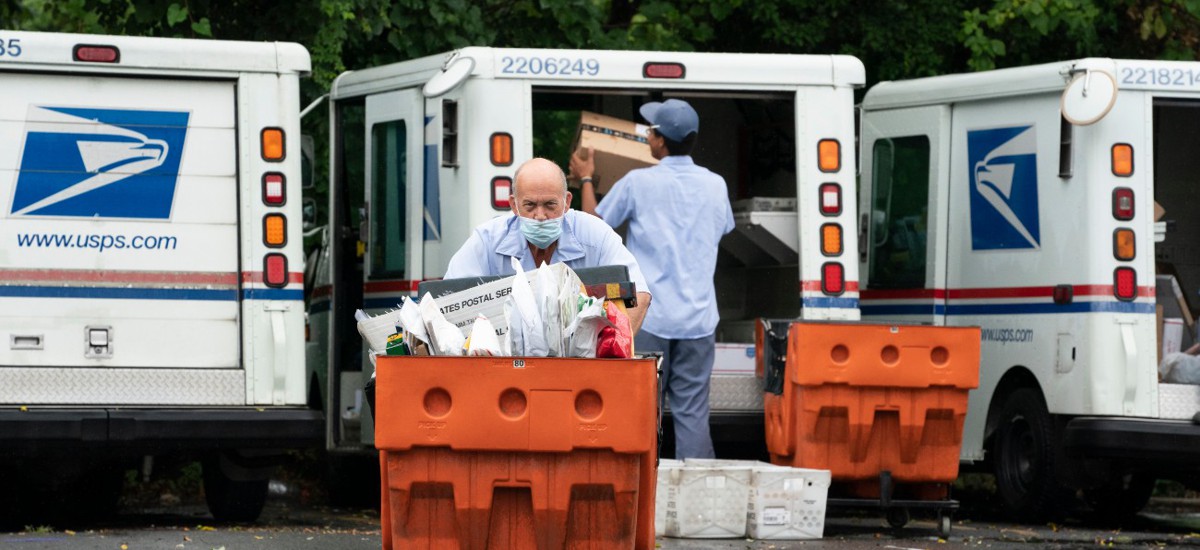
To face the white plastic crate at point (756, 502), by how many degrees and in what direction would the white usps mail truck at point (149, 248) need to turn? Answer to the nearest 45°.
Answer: approximately 90° to its right

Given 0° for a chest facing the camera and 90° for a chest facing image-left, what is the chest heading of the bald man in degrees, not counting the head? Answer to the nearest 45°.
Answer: approximately 0°

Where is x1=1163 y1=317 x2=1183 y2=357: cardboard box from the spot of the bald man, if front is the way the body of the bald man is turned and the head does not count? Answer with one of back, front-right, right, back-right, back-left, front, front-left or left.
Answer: back-left

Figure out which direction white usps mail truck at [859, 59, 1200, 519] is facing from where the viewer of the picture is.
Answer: facing away from the viewer and to the left of the viewer

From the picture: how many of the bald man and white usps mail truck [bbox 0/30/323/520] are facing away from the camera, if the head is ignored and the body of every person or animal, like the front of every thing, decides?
1

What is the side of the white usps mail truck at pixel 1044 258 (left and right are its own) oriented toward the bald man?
left

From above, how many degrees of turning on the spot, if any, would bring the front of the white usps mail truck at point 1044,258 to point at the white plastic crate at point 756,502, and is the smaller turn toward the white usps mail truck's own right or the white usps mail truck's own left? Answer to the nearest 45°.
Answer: approximately 90° to the white usps mail truck's own left

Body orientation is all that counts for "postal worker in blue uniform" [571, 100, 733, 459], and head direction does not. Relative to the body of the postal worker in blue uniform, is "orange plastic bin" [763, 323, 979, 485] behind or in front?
behind

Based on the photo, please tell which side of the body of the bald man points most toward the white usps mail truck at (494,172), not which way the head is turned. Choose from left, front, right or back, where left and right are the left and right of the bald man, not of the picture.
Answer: back

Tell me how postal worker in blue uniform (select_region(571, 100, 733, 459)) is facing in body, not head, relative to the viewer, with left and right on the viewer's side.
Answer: facing away from the viewer and to the left of the viewer

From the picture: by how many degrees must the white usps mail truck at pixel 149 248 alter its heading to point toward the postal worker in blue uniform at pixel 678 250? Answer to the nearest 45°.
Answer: approximately 90° to its right
